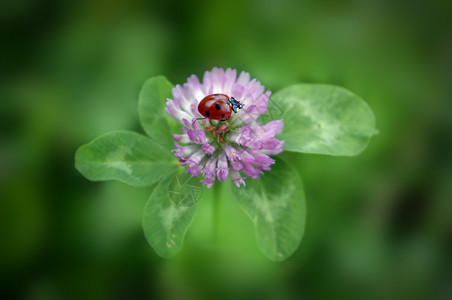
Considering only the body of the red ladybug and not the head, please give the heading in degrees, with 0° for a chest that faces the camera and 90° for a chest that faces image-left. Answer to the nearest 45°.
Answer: approximately 270°
